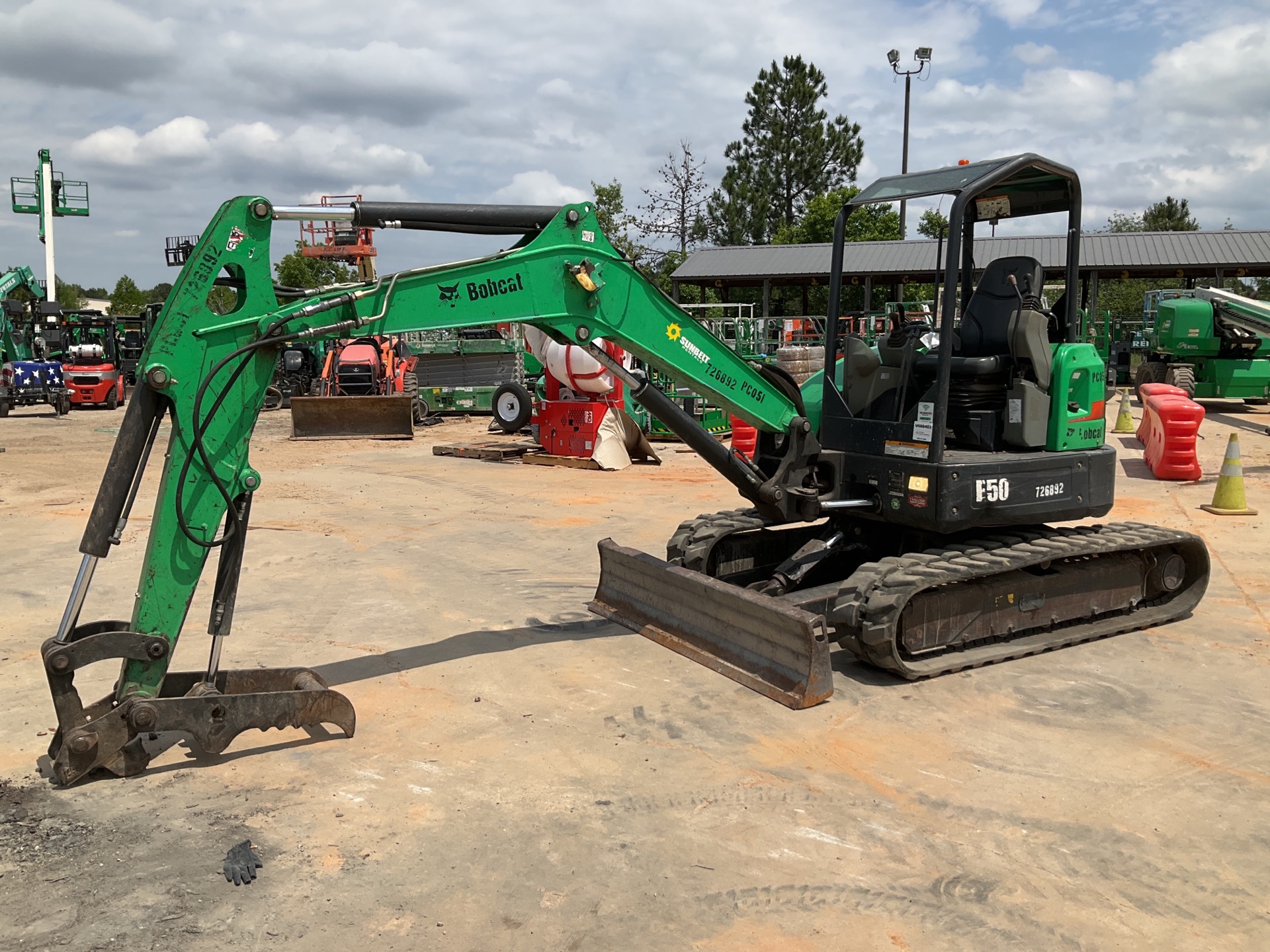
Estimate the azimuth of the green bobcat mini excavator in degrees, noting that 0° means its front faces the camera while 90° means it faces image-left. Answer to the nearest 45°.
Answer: approximately 45°

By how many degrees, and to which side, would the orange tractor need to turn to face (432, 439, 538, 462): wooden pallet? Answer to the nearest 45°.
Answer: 0° — it already faces it

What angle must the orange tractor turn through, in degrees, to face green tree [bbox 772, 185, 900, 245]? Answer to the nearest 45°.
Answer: approximately 135° to its left

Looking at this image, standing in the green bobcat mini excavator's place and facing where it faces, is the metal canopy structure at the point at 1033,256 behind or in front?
behind

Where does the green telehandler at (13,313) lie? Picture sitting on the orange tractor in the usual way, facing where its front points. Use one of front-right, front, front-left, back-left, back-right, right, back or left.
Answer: back-right
